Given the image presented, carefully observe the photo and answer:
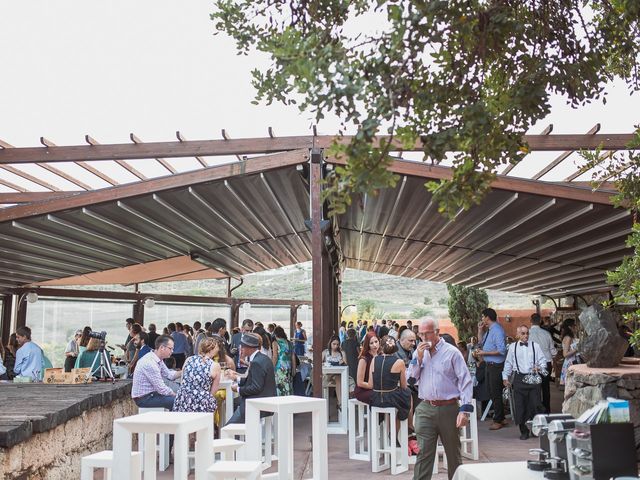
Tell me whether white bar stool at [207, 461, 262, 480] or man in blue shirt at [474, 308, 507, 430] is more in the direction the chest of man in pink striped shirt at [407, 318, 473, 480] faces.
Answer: the white bar stool

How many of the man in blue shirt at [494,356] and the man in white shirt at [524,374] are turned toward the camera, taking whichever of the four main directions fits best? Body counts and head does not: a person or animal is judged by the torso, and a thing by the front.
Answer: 1

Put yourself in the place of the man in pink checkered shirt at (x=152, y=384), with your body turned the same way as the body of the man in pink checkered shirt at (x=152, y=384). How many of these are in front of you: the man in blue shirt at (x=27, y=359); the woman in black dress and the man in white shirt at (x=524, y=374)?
2

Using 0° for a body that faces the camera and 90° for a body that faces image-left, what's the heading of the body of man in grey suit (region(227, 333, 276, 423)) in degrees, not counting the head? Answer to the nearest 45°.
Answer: approximately 90°

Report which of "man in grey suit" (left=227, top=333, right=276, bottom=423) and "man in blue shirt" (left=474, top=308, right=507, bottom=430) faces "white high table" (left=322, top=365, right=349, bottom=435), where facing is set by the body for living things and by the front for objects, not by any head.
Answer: the man in blue shirt

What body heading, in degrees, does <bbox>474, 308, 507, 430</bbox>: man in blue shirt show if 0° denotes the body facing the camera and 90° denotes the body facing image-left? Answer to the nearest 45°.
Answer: approximately 90°

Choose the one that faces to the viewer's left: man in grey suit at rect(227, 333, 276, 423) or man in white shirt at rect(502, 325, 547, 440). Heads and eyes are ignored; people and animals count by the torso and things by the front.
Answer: the man in grey suit

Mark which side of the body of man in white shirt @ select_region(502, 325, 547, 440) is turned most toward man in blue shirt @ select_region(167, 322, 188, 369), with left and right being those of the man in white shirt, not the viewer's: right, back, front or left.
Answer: right

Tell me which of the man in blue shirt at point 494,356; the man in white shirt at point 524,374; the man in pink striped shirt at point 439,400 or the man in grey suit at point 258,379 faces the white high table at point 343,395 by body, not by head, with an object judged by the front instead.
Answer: the man in blue shirt

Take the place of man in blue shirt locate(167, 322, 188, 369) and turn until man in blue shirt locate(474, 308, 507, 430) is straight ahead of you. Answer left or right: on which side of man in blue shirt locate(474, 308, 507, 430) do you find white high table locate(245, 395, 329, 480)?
right

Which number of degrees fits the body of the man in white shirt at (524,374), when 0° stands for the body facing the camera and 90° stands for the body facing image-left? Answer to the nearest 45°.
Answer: approximately 0°

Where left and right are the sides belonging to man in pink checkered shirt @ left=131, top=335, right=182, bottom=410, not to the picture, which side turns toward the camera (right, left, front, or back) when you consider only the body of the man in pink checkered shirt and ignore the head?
right

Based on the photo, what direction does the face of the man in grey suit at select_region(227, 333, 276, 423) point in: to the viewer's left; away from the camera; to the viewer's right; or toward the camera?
to the viewer's left
